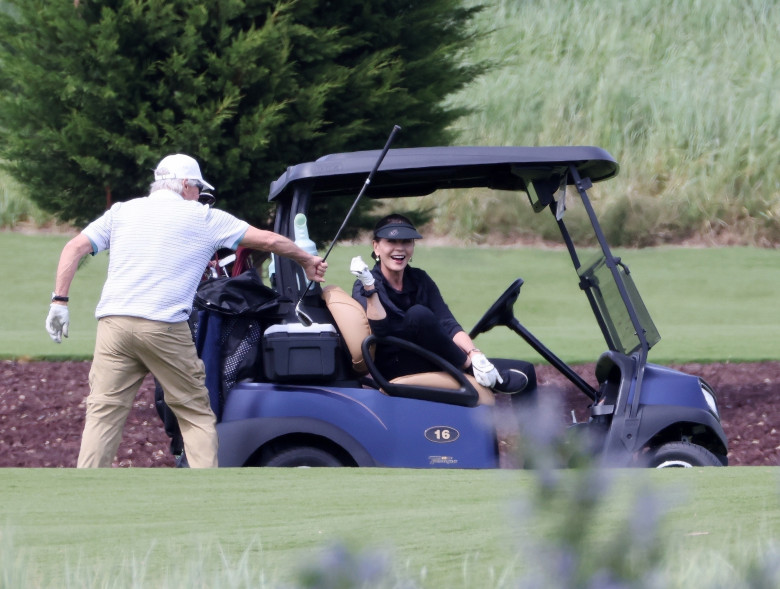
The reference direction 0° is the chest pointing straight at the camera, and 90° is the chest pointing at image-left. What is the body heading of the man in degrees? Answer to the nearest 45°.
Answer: approximately 180°

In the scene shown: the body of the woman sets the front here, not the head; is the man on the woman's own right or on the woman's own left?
on the woman's own right

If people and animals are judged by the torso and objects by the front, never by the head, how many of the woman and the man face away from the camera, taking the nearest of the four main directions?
1

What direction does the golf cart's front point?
to the viewer's right

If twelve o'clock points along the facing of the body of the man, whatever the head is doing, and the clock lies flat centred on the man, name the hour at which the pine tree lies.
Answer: The pine tree is roughly at 12 o'clock from the man.

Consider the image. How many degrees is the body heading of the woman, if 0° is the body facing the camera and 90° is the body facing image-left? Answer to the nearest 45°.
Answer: approximately 315°

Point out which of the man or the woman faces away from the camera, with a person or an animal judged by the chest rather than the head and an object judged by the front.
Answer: the man

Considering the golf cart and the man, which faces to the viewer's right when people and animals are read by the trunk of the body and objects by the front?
the golf cart

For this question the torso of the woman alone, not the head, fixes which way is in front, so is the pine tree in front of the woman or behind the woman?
behind

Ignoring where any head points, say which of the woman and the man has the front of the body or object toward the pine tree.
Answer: the man

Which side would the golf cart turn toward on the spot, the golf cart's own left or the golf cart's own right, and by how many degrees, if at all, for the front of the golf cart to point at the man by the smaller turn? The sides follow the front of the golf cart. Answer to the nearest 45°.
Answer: approximately 180°
